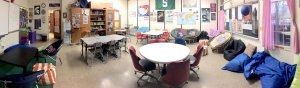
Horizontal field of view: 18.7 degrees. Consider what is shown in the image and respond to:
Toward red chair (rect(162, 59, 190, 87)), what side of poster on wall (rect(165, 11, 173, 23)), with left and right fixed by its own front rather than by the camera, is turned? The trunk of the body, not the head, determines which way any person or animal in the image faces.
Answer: front

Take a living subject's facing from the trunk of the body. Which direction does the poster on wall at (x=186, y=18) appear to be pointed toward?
toward the camera

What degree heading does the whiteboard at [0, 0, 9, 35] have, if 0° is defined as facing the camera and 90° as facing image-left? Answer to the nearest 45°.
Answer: approximately 315°

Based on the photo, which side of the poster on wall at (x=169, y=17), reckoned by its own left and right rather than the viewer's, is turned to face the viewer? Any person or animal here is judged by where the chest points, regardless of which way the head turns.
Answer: front

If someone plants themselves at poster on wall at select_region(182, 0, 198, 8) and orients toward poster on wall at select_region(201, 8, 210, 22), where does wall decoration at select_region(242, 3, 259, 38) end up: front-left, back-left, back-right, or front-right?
front-right

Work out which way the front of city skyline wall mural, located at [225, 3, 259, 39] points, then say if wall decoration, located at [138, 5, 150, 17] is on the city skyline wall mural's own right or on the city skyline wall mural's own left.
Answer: on the city skyline wall mural's own right

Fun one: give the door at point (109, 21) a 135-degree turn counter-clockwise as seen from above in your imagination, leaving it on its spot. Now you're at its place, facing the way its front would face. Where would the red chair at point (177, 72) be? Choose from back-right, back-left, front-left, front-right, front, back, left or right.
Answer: back-right

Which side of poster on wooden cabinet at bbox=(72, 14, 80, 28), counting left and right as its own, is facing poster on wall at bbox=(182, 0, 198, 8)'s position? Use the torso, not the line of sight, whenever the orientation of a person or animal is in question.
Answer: left

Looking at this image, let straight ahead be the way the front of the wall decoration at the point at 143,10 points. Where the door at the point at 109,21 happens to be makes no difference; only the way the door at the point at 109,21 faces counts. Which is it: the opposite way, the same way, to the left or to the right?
the same way
